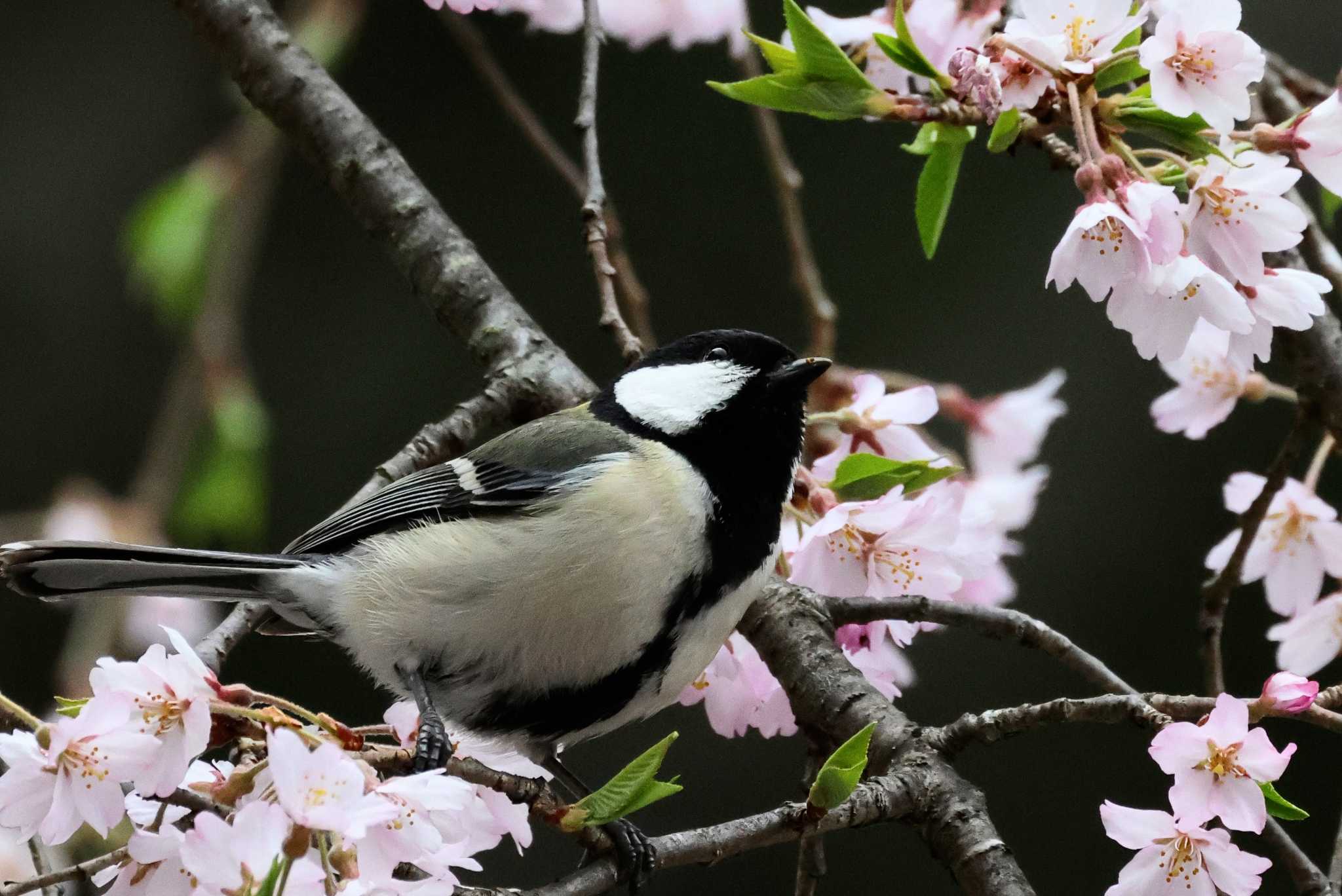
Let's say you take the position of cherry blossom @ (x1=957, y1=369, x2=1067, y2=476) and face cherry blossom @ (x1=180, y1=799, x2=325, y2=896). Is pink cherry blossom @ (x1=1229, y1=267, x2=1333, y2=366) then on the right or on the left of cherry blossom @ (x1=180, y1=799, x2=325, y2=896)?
left

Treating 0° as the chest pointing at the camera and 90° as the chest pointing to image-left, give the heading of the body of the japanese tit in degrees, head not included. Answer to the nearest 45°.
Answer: approximately 270°
